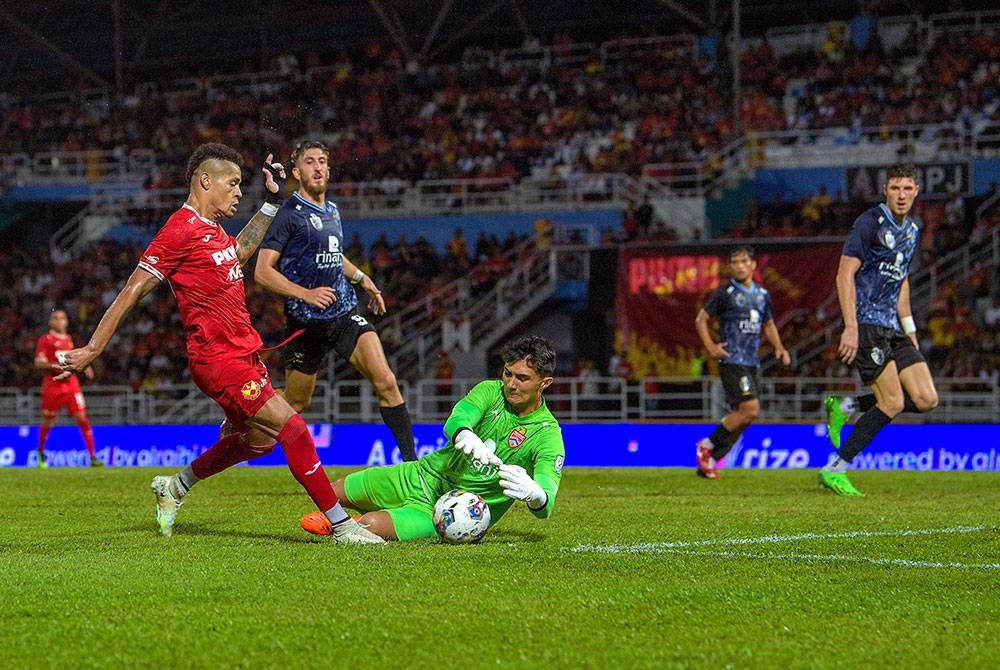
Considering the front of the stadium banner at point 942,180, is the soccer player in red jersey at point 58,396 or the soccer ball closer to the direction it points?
the soccer ball

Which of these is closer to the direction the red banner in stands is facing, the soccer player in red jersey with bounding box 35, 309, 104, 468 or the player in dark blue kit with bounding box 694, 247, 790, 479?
the player in dark blue kit

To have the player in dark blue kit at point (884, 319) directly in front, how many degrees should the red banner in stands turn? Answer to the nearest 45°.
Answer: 0° — it already faces them

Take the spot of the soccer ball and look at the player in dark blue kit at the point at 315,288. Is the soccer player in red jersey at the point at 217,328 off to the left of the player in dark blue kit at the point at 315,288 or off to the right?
left

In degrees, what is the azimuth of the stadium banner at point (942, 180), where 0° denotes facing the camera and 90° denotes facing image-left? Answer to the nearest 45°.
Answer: approximately 0°

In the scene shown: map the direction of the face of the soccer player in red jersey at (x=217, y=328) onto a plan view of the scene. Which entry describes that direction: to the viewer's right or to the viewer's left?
to the viewer's right

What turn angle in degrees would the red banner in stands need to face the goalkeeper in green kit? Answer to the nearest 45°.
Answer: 0° — it already faces them

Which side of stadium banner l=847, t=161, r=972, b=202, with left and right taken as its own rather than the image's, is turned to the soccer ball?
front

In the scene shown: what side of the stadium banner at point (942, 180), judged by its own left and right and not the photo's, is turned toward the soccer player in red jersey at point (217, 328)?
front

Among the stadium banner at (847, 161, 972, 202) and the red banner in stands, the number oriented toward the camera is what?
2

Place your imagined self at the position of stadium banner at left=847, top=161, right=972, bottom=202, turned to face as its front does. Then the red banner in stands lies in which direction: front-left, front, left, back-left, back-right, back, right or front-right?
front-right

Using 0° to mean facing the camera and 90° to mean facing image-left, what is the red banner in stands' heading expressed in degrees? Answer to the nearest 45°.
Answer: approximately 0°

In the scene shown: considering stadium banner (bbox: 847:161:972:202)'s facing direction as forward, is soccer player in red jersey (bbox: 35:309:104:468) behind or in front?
in front

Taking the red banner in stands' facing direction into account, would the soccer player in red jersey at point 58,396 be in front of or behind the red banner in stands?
in front

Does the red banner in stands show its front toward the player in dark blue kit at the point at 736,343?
yes
